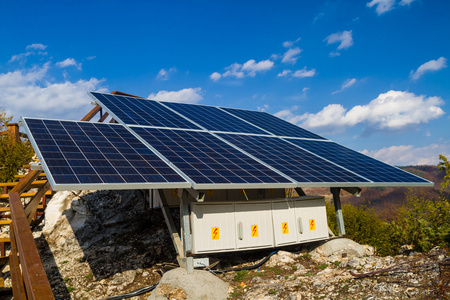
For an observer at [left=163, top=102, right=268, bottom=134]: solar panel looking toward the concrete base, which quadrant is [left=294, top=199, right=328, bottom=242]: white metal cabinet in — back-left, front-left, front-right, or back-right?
front-left

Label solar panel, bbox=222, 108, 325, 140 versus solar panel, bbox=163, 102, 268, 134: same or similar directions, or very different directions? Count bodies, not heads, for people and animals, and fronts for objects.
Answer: same or similar directions

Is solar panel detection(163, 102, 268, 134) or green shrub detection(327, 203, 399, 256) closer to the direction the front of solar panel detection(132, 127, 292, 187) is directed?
the green shrub

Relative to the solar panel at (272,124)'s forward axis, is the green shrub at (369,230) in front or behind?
in front

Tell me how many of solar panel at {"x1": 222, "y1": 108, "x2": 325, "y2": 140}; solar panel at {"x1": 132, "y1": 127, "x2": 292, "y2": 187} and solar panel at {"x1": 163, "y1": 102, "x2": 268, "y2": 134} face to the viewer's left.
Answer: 0

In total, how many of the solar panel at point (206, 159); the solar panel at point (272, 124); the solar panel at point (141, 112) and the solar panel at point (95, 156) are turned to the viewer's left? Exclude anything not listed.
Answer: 0

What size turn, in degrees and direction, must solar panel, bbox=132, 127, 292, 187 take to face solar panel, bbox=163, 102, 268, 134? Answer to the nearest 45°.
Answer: approximately 135° to its left

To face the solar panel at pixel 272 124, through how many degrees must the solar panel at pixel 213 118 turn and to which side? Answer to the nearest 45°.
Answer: approximately 90° to its left

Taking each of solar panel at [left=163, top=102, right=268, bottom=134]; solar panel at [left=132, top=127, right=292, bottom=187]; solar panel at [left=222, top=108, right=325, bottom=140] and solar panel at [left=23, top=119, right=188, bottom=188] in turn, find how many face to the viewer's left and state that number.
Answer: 0

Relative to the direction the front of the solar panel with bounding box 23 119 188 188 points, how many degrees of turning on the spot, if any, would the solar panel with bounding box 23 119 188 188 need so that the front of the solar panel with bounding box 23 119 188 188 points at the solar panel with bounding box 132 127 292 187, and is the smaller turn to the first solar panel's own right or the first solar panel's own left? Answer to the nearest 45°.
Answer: approximately 45° to the first solar panel's own left

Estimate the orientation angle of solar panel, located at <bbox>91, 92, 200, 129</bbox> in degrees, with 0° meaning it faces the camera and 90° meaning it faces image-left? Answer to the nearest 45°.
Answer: approximately 315°

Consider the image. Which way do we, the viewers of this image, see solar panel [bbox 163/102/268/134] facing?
facing the viewer and to the right of the viewer

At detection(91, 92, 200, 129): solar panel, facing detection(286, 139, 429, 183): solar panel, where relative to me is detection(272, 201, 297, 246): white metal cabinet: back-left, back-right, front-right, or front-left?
front-right

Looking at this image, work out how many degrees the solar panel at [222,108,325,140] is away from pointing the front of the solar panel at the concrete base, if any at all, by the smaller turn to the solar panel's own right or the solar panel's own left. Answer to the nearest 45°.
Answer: approximately 45° to the solar panel's own right

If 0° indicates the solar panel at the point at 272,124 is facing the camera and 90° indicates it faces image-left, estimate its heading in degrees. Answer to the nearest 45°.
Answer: approximately 315°
